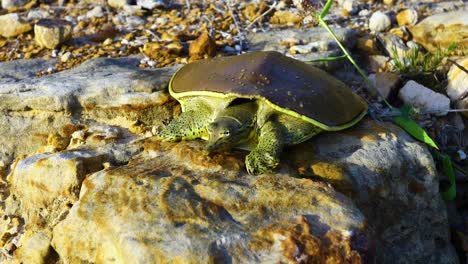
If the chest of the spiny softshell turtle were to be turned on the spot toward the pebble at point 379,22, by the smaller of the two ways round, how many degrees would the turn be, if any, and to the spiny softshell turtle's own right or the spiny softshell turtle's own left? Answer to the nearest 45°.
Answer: approximately 180°

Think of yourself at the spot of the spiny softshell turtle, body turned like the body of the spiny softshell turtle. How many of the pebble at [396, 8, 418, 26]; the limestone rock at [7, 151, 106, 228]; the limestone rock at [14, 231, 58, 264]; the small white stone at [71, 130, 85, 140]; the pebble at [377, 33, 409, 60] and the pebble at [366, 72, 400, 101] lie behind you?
3

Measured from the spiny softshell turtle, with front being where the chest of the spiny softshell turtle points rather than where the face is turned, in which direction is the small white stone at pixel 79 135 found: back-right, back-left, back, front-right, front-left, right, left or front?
front-right

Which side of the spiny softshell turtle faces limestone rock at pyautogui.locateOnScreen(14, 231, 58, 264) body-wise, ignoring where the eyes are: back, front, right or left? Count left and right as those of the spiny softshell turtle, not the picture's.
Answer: front

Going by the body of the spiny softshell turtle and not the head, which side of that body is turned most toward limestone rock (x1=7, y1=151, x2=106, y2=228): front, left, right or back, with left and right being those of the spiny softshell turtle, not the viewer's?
front

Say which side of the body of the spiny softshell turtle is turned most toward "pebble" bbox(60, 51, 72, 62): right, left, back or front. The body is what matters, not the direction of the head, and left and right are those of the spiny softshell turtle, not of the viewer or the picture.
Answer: right

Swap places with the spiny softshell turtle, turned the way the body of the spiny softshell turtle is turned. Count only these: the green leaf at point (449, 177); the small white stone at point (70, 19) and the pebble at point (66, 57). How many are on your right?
2

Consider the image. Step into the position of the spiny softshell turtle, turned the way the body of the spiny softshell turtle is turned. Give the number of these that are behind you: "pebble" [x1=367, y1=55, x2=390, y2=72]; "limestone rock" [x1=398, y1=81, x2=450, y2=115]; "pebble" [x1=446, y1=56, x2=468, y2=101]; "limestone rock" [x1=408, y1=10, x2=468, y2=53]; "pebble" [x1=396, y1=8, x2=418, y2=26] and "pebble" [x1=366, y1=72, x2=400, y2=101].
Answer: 6

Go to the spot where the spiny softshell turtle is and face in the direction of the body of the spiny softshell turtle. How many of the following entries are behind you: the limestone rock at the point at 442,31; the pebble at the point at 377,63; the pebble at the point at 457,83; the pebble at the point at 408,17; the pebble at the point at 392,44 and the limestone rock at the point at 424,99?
6

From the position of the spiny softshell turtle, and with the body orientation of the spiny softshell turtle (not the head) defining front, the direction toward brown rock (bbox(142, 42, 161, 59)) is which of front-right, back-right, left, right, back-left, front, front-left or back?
right

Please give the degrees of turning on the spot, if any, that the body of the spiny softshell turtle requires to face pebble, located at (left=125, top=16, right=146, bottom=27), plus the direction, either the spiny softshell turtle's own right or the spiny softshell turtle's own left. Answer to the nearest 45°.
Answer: approximately 90° to the spiny softshell turtle's own right

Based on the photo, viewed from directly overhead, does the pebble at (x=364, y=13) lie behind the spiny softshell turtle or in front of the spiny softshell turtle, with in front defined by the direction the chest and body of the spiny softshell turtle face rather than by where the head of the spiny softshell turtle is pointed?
behind

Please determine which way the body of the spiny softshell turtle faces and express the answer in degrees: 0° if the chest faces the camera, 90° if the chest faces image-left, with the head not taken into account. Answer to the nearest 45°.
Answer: approximately 45°

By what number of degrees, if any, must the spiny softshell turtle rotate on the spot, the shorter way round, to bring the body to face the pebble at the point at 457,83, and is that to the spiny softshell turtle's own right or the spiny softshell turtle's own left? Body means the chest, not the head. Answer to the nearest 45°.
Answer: approximately 180°
